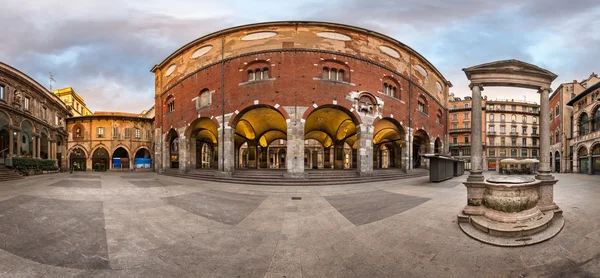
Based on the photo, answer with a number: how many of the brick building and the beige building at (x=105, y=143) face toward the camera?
2

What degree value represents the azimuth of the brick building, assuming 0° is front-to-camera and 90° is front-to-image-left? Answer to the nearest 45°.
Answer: approximately 0°

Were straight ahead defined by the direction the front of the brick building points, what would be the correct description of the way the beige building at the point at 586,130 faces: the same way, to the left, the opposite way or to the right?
to the right
